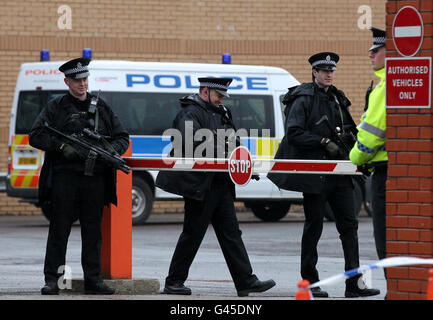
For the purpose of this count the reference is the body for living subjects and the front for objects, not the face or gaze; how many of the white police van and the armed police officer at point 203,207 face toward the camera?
0

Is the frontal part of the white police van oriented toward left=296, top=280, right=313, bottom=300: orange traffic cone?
no

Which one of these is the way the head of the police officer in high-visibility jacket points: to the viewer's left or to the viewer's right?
to the viewer's left

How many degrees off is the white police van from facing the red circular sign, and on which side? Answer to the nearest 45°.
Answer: approximately 135° to its right

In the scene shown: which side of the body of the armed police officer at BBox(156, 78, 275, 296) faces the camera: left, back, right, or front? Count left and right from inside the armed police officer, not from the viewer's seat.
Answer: right

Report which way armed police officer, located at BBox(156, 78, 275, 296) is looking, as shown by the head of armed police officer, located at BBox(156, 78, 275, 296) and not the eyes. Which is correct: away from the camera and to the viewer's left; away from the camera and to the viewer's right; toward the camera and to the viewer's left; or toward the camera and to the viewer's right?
toward the camera and to the viewer's right

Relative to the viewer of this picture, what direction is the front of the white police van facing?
facing away from the viewer and to the right of the viewer

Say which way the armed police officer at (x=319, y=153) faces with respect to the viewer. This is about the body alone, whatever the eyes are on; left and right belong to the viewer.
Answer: facing the viewer and to the right of the viewer

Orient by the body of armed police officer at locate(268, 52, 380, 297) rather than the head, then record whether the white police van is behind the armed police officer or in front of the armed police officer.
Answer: behind

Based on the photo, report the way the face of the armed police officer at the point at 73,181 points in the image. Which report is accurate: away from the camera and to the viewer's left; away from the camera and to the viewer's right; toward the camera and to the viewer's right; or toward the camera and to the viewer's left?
toward the camera and to the viewer's right

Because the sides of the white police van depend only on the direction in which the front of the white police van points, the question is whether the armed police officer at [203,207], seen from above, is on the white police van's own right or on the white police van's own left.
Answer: on the white police van's own right

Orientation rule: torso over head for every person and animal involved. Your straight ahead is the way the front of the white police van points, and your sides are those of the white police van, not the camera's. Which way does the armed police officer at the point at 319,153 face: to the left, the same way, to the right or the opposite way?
to the right

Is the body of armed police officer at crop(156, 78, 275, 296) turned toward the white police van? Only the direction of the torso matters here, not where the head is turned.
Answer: no
